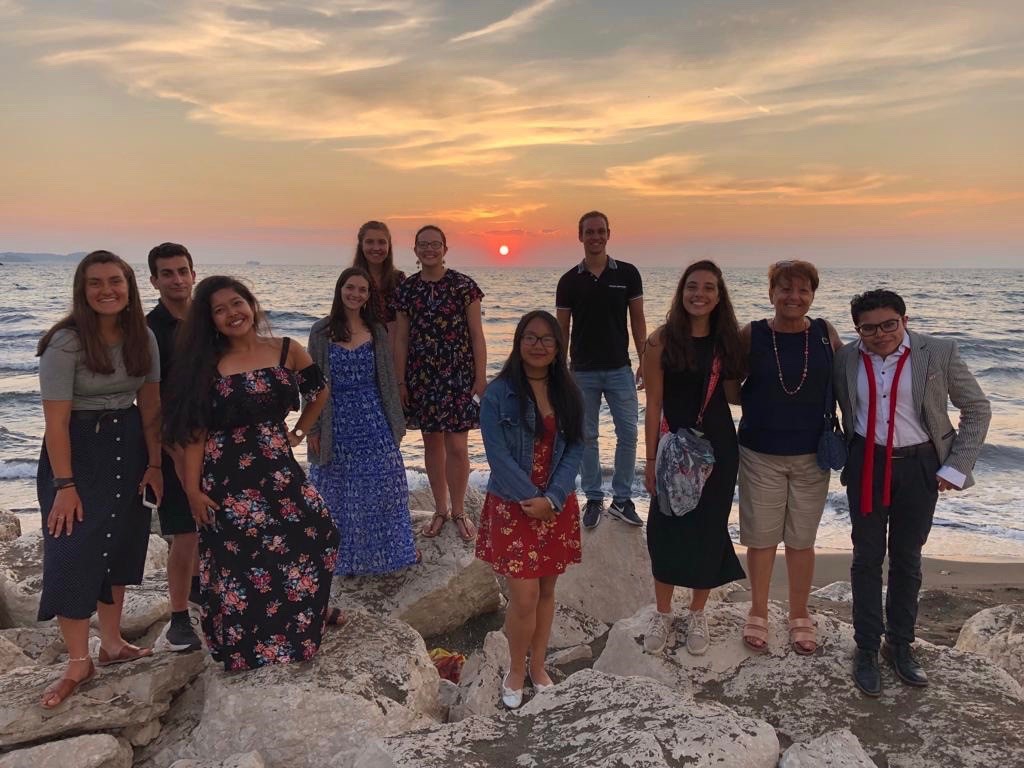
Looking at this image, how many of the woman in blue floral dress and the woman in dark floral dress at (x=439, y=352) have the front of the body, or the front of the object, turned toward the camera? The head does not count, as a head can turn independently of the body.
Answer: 2

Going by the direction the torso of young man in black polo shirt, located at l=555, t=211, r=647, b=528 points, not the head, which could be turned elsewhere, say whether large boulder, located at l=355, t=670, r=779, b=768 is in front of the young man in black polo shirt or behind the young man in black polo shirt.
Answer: in front

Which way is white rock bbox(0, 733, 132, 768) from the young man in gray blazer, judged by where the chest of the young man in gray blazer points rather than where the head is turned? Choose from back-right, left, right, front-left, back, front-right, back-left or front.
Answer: front-right

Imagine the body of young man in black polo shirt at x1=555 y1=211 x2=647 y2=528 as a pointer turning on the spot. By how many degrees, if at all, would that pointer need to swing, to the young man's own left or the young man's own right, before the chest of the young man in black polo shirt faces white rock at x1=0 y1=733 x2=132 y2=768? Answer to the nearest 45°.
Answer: approximately 45° to the young man's own right

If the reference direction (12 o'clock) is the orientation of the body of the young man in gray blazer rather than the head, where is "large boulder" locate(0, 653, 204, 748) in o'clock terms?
The large boulder is roughly at 2 o'clock from the young man in gray blazer.

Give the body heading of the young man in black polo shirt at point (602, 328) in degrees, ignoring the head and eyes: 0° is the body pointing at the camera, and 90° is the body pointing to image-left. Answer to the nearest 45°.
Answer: approximately 0°

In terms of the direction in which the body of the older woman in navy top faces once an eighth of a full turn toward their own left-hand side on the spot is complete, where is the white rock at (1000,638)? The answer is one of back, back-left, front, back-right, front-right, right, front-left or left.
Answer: left
